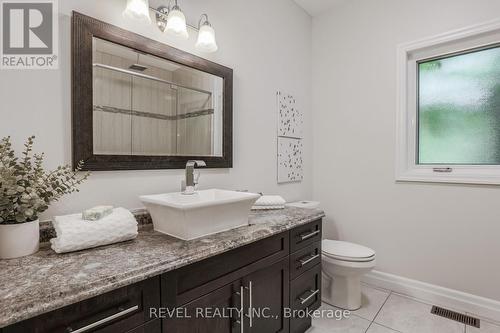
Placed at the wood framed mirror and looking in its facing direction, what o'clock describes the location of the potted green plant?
The potted green plant is roughly at 3 o'clock from the wood framed mirror.

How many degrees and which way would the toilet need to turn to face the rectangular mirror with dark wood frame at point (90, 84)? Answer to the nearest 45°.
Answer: approximately 90° to its right

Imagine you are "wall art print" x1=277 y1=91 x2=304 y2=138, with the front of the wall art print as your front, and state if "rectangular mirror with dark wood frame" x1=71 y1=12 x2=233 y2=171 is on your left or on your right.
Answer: on your right

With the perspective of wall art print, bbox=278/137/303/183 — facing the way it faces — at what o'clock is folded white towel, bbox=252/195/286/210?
The folded white towel is roughly at 2 o'clock from the wall art print.

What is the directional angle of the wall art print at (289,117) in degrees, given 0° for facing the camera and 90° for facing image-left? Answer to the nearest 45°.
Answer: approximately 315°
